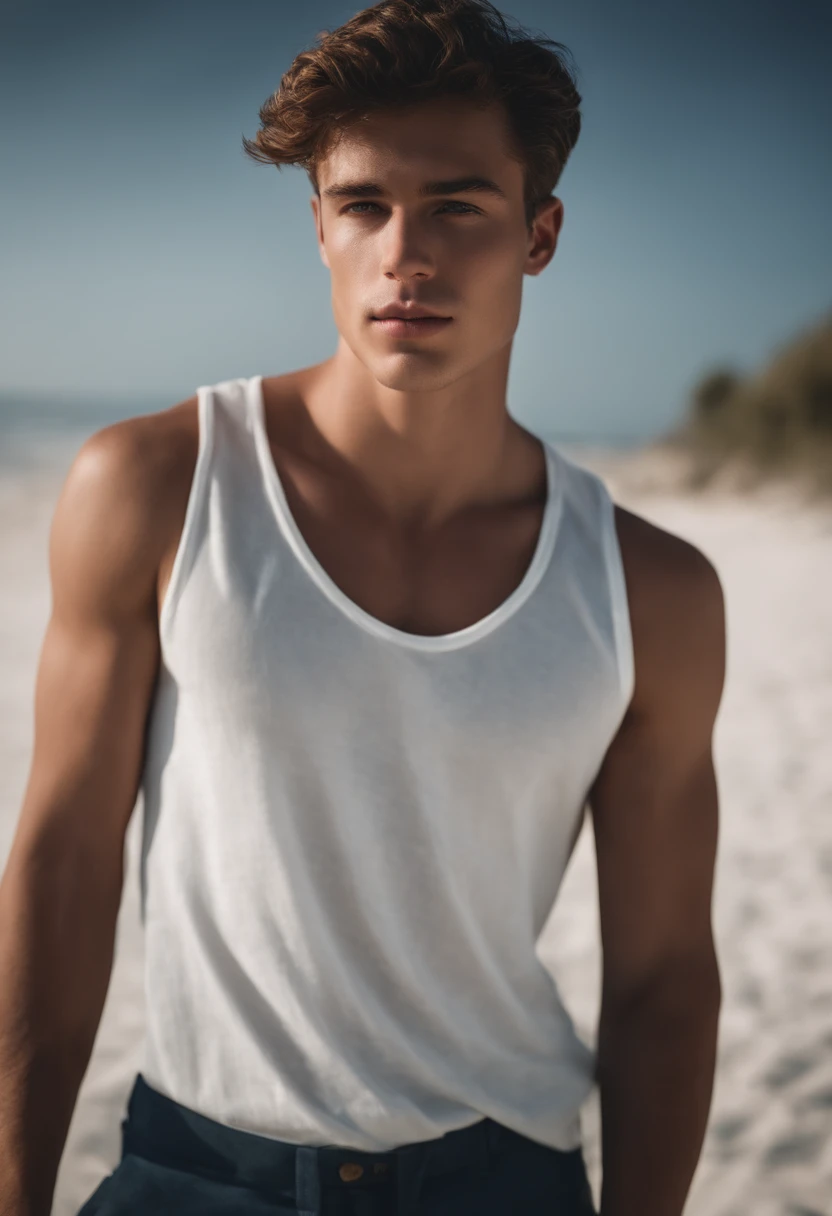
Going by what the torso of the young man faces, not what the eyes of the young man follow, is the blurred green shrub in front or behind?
behind

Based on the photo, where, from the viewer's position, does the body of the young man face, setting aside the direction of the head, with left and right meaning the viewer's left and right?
facing the viewer
